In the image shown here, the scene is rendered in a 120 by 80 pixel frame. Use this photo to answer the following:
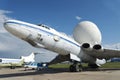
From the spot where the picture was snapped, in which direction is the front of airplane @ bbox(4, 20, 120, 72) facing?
facing the viewer and to the left of the viewer
